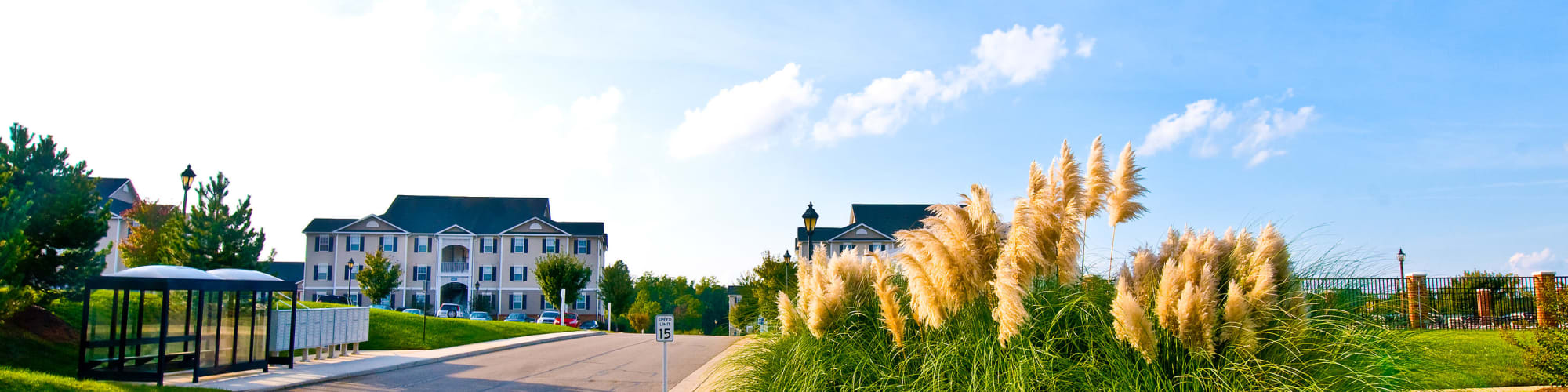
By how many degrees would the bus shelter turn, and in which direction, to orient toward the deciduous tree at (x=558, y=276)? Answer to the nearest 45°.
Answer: approximately 90° to its left

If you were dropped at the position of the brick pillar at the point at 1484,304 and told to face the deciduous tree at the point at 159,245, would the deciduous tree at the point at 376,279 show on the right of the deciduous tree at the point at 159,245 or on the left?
right

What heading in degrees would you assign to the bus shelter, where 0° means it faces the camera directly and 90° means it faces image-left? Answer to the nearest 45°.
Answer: approximately 315°

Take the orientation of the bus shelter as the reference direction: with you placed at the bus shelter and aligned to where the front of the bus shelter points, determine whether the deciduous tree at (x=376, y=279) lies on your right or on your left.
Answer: on your left

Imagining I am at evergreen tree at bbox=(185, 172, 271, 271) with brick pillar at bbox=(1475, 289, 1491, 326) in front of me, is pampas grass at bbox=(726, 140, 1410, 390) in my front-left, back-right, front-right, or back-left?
front-right

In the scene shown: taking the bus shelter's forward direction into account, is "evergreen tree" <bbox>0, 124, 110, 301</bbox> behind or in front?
behind

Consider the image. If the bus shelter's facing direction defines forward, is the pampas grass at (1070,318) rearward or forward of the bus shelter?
forward

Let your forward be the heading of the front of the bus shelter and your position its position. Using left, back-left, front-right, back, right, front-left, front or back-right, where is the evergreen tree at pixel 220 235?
back-left

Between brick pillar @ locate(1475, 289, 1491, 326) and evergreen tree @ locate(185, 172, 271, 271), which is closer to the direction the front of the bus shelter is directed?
the brick pillar
